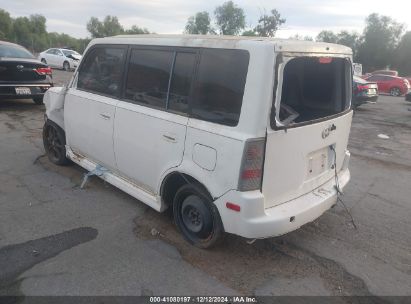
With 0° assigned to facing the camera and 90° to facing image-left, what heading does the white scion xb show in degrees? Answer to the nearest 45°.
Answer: approximately 135°

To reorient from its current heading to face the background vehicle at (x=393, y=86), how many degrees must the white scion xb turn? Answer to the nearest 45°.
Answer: approximately 90° to its right

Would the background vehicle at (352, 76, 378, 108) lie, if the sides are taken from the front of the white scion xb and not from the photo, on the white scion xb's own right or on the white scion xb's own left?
on the white scion xb's own right

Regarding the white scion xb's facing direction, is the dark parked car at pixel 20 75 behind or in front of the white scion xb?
in front
